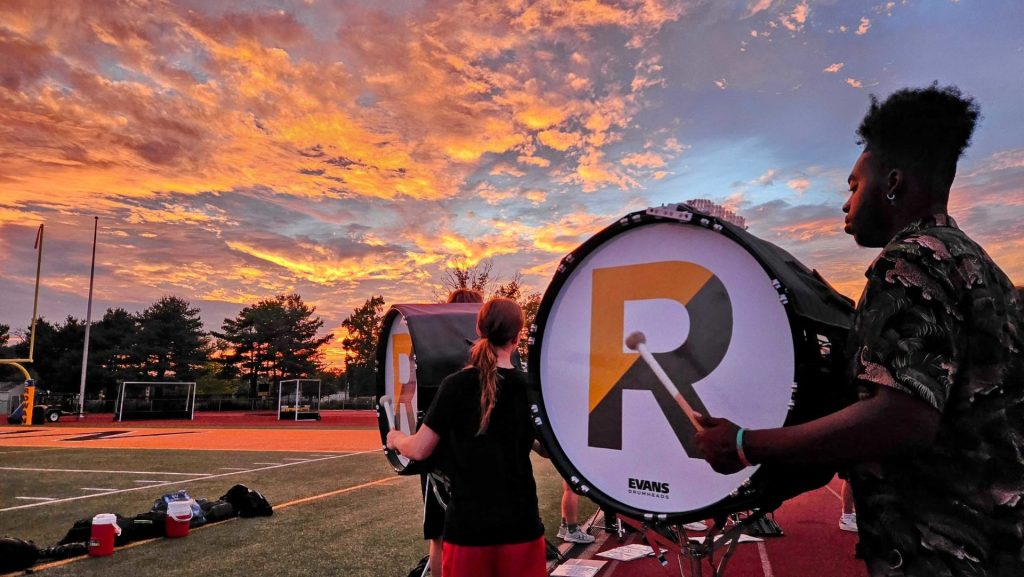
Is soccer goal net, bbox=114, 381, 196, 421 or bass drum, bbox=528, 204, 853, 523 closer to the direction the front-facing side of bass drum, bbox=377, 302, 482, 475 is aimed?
the soccer goal net

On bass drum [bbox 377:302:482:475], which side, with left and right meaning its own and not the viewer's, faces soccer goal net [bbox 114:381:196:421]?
right

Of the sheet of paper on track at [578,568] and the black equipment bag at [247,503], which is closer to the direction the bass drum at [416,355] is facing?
the black equipment bag

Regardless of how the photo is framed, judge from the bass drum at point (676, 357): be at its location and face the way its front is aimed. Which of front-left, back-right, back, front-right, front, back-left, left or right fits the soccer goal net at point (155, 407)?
right

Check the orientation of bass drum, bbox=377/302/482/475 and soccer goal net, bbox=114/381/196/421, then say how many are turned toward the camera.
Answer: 1

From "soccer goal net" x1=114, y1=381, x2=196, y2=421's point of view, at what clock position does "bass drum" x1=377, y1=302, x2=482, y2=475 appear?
The bass drum is roughly at 12 o'clock from the soccer goal net.

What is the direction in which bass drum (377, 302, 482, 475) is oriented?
to the viewer's left

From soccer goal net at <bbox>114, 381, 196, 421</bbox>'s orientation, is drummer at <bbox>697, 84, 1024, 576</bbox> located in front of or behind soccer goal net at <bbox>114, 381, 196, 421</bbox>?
in front

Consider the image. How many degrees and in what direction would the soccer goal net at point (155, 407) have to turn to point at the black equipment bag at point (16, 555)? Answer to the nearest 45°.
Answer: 0° — it already faces it

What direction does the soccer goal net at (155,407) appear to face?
toward the camera

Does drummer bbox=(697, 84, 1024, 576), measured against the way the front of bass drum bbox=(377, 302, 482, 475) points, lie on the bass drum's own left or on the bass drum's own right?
on the bass drum's own left

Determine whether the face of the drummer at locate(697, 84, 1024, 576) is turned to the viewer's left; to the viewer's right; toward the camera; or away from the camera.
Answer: to the viewer's left

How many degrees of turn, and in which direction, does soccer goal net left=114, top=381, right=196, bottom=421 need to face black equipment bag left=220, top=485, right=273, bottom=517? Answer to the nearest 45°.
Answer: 0° — it already faces it
